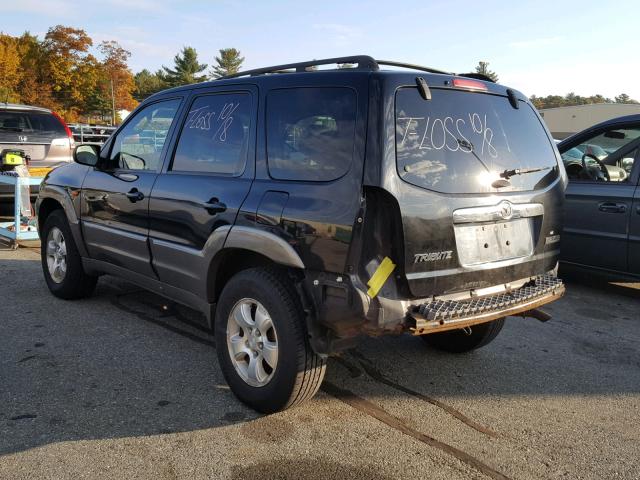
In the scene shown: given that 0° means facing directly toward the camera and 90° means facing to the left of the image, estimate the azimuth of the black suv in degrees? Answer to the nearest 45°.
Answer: approximately 135°

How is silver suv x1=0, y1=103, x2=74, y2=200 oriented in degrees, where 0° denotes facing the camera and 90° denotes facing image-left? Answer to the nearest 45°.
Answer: approximately 180°

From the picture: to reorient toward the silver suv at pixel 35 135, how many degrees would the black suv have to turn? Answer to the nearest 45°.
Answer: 0° — it already faces it

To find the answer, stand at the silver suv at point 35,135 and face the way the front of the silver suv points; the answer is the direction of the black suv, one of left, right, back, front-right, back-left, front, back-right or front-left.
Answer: back
